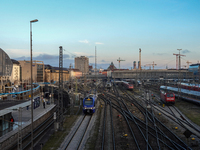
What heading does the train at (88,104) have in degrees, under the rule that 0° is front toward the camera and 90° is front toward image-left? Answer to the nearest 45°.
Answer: approximately 0°
